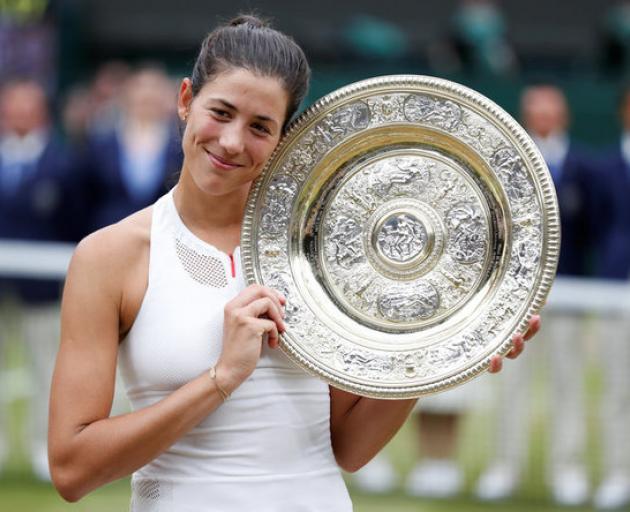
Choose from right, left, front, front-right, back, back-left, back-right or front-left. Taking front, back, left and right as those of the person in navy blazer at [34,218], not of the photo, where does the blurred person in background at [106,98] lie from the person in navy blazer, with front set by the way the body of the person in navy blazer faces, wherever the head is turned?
back

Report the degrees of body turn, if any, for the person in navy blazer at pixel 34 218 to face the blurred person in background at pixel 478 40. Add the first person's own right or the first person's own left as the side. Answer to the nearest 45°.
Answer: approximately 135° to the first person's own left

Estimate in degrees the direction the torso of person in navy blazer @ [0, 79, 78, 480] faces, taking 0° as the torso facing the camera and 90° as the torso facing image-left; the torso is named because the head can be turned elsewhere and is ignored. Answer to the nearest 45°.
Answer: approximately 0°

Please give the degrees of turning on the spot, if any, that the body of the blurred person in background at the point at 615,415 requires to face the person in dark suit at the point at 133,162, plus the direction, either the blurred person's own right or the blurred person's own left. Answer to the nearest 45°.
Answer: approximately 90° to the blurred person's own right

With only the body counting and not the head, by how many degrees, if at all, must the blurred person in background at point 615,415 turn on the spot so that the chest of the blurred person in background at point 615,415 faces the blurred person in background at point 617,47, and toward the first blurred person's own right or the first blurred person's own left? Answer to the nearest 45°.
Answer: approximately 180°

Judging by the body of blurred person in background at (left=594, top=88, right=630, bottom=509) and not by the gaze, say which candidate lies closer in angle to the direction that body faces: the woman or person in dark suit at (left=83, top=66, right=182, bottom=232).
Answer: the woman

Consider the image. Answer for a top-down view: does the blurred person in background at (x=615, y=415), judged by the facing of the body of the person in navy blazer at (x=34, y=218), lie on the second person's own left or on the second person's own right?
on the second person's own left

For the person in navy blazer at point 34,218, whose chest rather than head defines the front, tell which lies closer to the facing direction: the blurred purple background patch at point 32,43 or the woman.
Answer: the woman
